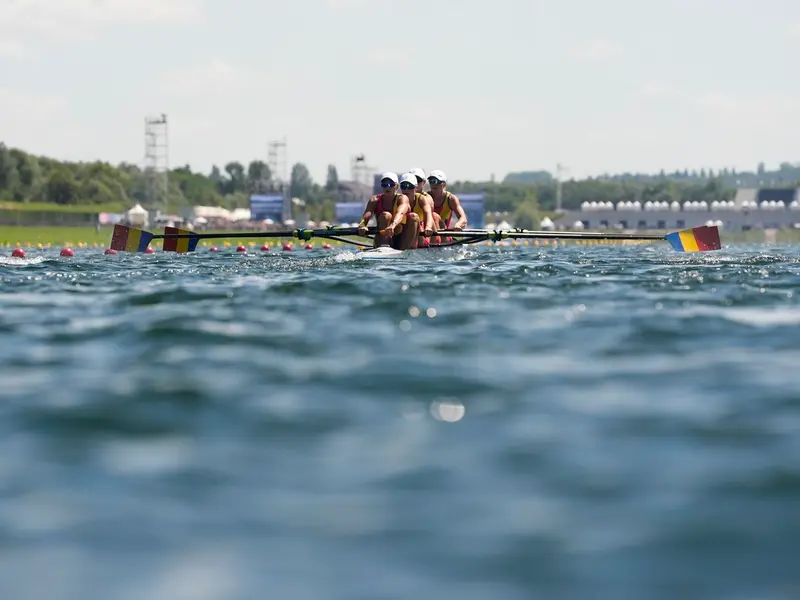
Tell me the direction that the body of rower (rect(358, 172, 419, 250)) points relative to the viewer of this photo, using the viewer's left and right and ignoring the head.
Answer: facing the viewer

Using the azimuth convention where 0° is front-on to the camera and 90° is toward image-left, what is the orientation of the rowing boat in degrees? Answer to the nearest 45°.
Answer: approximately 180°

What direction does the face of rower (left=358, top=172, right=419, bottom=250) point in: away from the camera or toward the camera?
toward the camera

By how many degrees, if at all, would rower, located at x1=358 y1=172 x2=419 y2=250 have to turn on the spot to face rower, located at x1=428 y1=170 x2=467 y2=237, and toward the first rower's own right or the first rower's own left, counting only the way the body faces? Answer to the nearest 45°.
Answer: approximately 180°

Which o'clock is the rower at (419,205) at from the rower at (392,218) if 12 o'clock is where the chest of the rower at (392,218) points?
the rower at (419,205) is roughly at 7 o'clock from the rower at (392,218).
